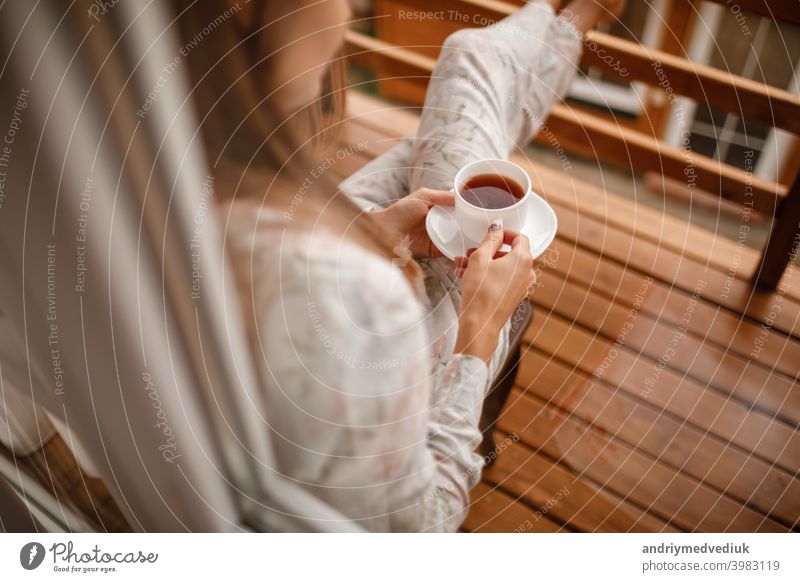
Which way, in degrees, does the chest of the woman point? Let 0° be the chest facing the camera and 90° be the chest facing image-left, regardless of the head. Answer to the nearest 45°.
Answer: approximately 225°
